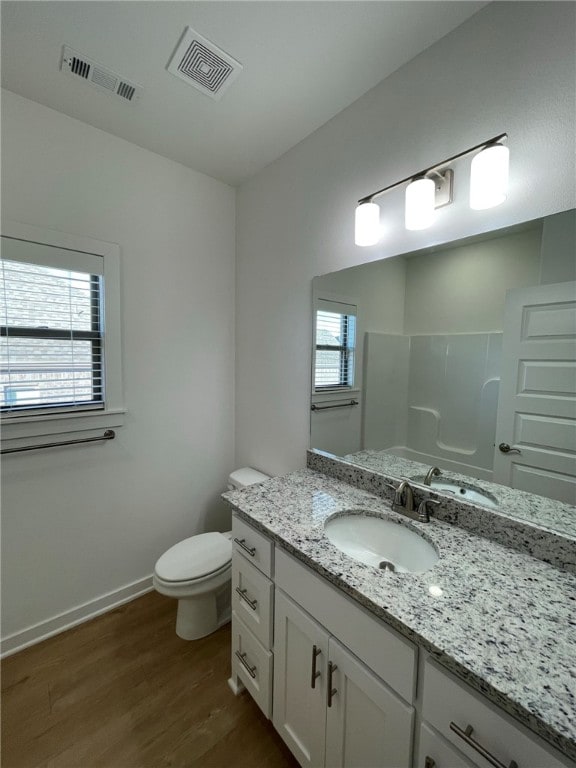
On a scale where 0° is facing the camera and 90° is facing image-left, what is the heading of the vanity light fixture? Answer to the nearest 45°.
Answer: approximately 45°

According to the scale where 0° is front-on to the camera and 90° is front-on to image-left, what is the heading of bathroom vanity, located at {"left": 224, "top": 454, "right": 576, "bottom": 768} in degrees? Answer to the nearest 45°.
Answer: approximately 45°

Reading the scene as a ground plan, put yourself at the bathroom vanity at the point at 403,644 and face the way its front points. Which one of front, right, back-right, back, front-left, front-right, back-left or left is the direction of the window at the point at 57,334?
front-right

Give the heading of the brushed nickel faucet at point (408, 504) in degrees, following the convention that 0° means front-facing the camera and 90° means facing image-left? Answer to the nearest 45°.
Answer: approximately 45°
